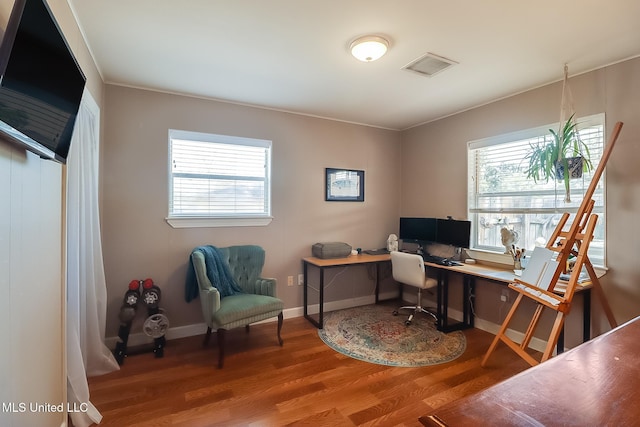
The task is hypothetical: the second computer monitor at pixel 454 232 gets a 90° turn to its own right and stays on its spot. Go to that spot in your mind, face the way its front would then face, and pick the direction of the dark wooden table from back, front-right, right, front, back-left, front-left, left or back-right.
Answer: back-left

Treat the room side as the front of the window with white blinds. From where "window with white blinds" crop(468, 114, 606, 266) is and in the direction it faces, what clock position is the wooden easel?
The wooden easel is roughly at 10 o'clock from the window with white blinds.

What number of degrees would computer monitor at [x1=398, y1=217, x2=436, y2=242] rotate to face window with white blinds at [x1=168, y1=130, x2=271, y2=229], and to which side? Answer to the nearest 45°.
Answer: approximately 45° to its right

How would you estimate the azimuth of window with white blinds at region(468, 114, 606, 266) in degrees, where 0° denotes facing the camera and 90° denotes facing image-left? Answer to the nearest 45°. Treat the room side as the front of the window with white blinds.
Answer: approximately 45°

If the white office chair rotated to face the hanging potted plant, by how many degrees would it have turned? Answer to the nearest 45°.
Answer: approximately 45° to its right

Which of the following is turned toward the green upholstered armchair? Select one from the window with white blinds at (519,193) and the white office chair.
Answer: the window with white blinds

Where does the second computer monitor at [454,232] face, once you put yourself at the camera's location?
facing the viewer and to the left of the viewer

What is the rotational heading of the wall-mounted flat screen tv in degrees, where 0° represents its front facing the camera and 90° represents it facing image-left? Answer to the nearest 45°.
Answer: approximately 315°

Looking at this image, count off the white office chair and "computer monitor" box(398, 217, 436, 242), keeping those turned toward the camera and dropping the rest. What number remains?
1

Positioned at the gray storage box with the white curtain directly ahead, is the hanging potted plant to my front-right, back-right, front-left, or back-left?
back-left

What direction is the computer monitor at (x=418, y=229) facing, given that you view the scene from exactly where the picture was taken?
facing the viewer

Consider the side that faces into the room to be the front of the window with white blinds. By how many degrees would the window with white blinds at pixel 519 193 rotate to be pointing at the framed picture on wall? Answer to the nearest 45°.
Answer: approximately 45° to its right

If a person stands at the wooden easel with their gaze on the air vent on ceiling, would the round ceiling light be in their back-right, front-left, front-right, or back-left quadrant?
front-left

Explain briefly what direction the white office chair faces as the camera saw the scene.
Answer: facing away from the viewer and to the right of the viewer

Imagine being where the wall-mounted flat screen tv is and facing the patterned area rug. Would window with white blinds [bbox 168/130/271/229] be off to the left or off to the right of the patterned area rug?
left

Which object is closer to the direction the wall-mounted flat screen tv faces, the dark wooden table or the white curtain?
the dark wooden table

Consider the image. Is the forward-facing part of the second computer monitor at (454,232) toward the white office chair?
yes
